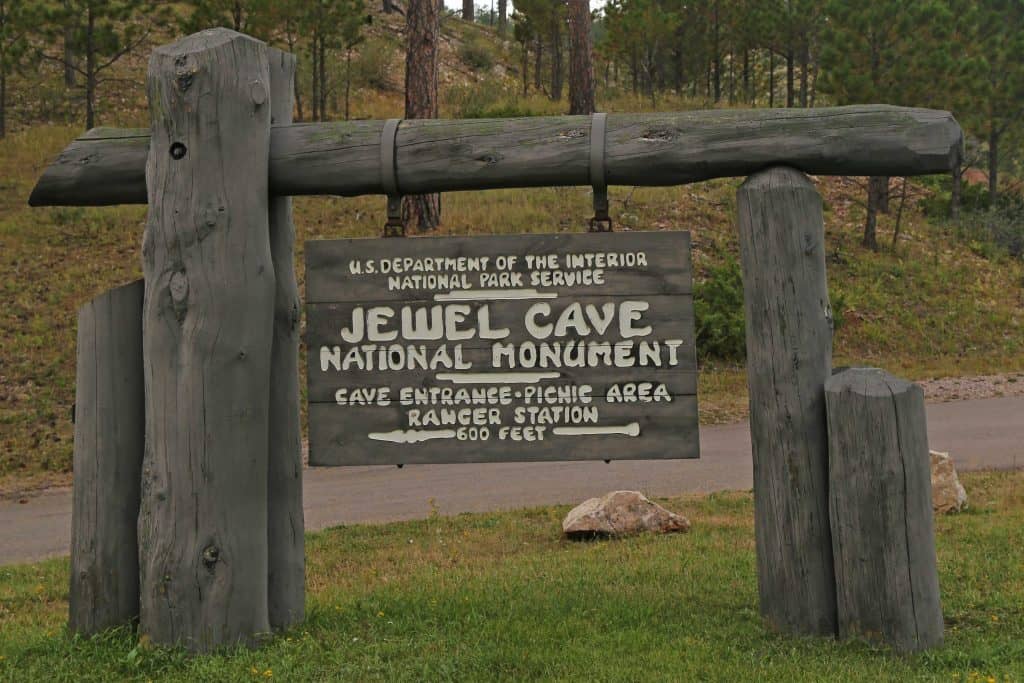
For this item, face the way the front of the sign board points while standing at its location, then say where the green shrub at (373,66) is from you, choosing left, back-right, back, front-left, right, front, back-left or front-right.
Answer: back

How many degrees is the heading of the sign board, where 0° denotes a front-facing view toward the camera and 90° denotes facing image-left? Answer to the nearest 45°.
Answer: approximately 0°

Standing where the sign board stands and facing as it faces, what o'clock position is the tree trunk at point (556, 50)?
The tree trunk is roughly at 6 o'clock from the sign board.

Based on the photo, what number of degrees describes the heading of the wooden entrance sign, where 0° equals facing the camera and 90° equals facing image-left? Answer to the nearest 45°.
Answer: approximately 0°

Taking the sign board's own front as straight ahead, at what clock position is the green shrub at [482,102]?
The green shrub is roughly at 6 o'clock from the sign board.

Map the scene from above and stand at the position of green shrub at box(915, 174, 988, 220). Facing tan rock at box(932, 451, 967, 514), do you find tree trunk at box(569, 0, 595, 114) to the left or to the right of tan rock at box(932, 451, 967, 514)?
right

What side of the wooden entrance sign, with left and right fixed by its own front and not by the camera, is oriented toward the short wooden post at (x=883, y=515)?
left

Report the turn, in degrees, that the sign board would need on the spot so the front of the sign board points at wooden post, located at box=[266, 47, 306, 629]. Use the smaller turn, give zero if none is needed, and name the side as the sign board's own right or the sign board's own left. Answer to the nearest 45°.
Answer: approximately 90° to the sign board's own right

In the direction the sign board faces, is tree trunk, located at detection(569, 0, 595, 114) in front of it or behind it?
behind

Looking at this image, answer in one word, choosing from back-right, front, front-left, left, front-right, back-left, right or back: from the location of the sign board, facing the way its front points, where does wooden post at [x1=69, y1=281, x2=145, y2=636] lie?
right

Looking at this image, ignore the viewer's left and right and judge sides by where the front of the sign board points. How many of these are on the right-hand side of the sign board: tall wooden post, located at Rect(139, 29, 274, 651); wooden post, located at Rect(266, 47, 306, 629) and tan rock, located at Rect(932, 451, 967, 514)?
2

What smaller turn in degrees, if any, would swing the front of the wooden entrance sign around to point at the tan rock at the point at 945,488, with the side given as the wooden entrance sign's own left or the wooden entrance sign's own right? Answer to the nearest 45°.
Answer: approximately 135° to the wooden entrance sign's own left

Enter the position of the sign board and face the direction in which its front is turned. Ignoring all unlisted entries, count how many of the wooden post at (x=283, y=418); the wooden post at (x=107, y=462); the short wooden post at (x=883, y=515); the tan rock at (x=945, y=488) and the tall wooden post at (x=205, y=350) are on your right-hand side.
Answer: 3

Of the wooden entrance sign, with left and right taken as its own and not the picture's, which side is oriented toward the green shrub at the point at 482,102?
back

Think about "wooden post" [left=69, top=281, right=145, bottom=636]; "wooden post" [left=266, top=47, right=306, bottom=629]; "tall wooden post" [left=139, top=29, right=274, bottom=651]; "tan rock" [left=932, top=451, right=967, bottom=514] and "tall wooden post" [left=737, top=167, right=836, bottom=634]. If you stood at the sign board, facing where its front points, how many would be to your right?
3
